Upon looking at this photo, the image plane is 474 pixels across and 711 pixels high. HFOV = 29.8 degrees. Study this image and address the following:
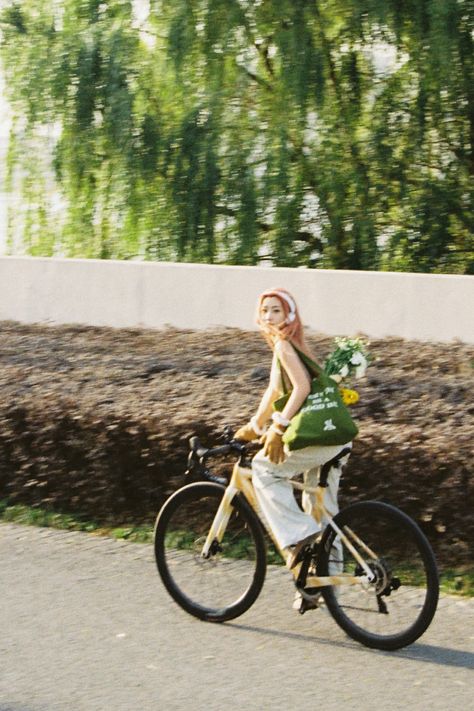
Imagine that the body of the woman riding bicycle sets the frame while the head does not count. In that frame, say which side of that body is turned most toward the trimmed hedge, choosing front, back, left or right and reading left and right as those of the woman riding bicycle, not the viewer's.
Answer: right

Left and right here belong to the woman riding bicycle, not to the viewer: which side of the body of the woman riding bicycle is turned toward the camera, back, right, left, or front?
left
